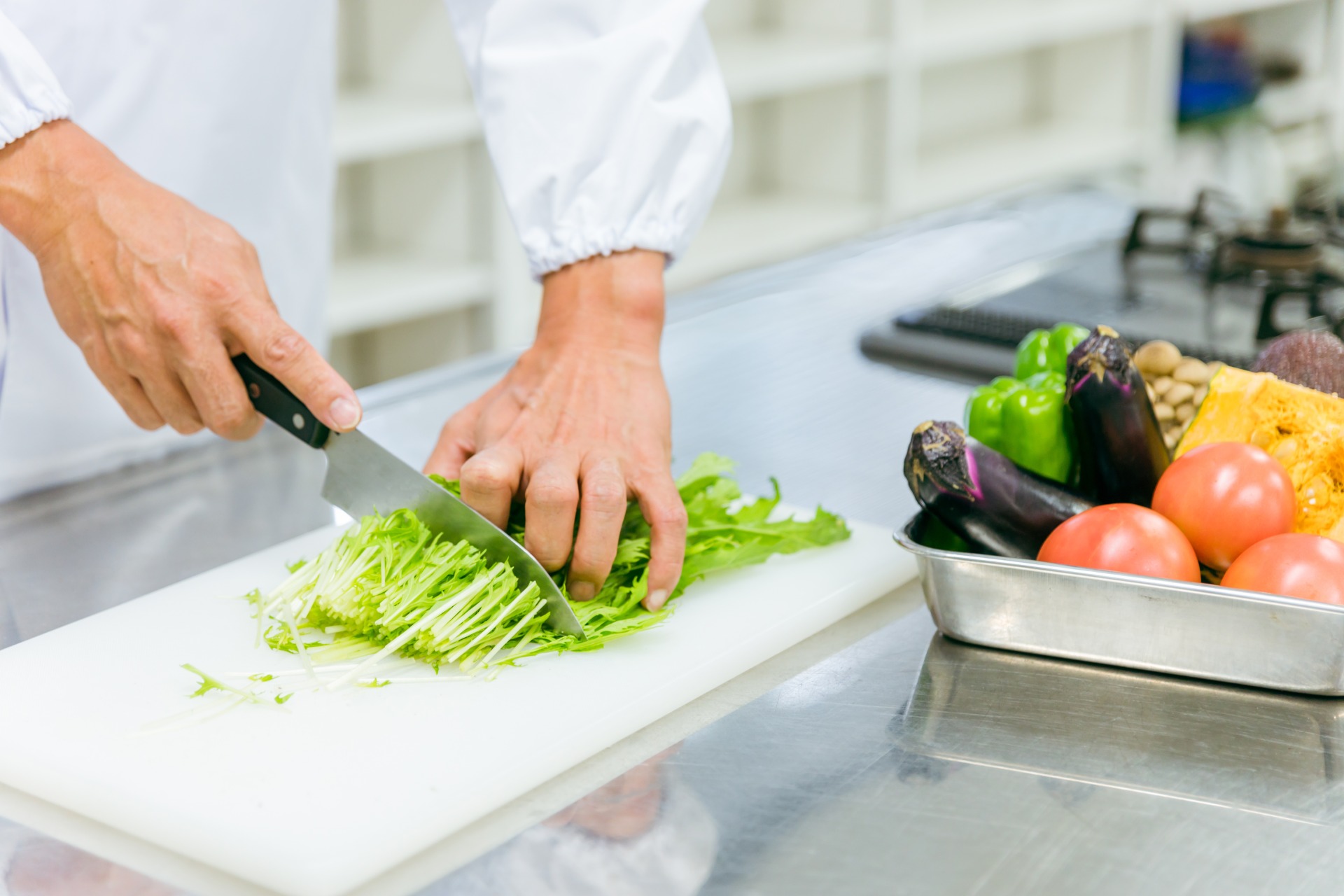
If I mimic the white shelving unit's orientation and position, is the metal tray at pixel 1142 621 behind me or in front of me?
in front

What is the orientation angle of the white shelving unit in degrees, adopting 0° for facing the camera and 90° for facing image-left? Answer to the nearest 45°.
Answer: approximately 315°

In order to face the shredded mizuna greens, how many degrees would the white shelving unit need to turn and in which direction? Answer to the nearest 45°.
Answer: approximately 45° to its right
